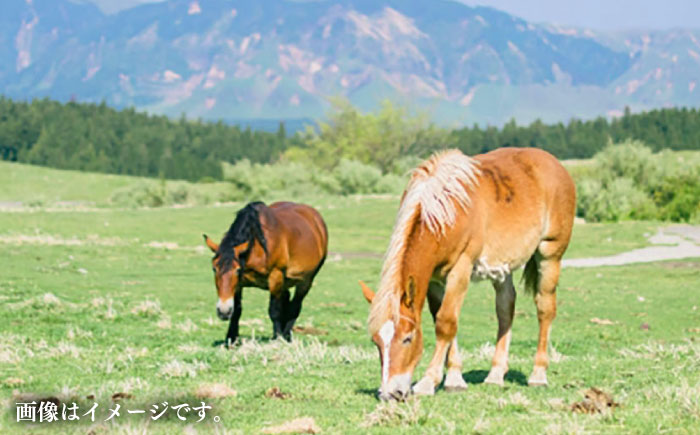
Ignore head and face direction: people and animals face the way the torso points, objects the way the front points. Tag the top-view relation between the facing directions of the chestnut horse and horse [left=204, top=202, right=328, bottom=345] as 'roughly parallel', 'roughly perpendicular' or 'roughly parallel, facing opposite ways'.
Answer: roughly parallel

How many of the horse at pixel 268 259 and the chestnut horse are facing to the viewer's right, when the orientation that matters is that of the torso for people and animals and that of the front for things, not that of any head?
0

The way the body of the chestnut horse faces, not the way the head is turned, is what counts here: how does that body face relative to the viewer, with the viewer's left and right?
facing the viewer and to the left of the viewer

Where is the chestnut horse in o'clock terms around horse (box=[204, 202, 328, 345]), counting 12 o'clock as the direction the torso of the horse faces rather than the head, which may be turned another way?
The chestnut horse is roughly at 10 o'clock from the horse.

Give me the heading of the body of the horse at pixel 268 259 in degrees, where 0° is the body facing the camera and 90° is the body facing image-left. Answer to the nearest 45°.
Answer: approximately 45°

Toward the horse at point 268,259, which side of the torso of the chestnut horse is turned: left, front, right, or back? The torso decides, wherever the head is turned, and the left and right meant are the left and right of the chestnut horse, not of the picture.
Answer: right
